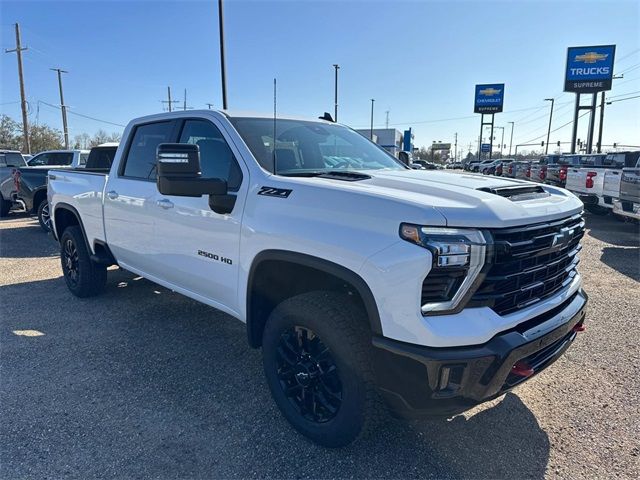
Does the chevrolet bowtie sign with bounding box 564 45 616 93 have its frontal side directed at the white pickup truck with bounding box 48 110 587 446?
yes

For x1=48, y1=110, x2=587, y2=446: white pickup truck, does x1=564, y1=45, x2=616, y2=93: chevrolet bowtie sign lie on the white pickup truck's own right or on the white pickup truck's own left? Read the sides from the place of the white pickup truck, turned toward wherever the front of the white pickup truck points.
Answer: on the white pickup truck's own left

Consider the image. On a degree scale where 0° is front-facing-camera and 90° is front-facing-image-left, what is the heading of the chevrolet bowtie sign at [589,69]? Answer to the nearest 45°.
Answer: approximately 0°

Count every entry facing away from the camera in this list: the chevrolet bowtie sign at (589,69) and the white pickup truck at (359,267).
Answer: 0

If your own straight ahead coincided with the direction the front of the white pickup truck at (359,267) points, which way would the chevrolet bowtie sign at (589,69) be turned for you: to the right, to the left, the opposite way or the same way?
to the right

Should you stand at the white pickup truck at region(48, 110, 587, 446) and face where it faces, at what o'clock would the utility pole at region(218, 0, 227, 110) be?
The utility pole is roughly at 7 o'clock from the white pickup truck.
